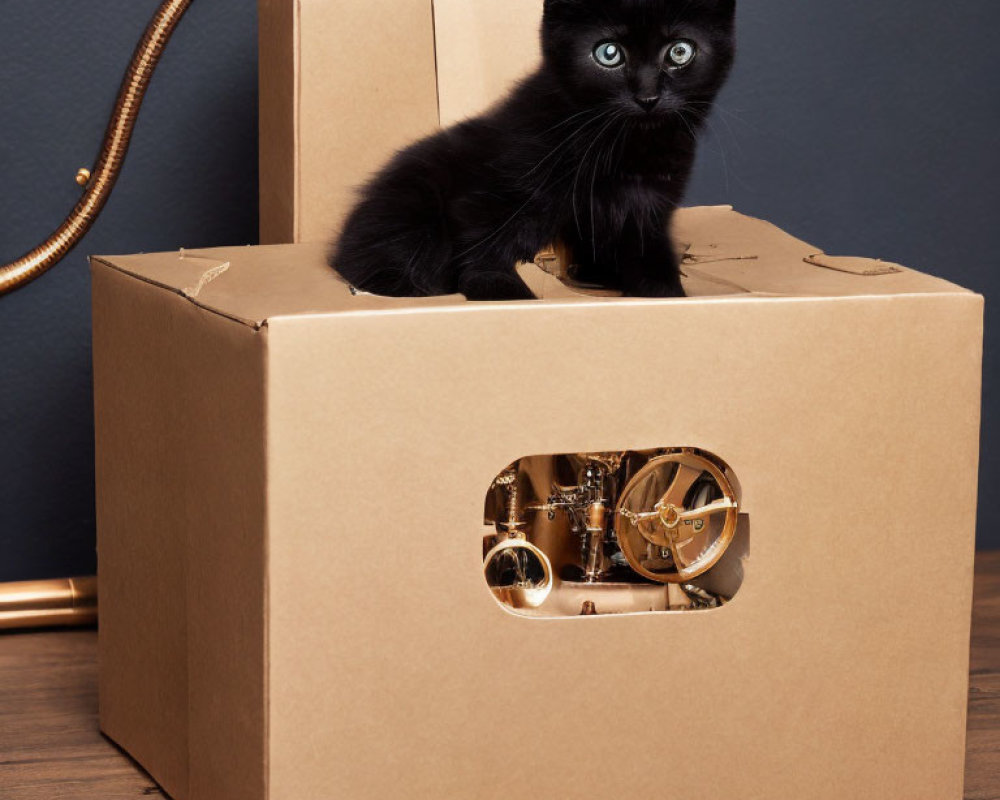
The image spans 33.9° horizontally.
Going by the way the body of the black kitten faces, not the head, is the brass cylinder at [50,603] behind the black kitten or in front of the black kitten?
behind

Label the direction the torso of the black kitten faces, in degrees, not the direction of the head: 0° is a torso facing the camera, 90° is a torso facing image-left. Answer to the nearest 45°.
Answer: approximately 315°

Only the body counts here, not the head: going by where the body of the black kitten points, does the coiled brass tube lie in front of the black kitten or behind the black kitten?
behind
